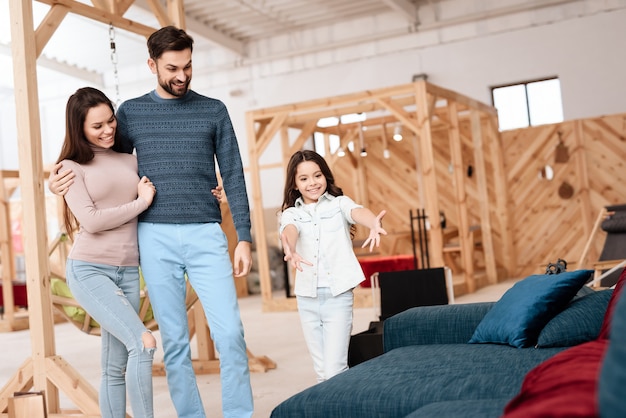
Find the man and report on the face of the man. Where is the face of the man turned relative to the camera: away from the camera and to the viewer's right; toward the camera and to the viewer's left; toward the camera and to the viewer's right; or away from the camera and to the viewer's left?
toward the camera and to the viewer's right

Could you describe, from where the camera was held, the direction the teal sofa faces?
facing to the left of the viewer

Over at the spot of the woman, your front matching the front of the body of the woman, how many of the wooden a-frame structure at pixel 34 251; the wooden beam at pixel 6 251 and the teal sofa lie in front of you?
1

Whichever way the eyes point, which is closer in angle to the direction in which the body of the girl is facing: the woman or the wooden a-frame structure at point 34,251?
the woman

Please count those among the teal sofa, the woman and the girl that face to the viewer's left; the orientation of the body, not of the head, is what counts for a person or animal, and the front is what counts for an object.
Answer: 1

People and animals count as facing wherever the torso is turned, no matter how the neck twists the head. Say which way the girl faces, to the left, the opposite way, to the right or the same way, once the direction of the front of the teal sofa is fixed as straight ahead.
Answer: to the left

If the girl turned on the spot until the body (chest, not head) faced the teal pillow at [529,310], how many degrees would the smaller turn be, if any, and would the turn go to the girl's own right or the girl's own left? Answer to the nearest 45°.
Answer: approximately 45° to the girl's own left

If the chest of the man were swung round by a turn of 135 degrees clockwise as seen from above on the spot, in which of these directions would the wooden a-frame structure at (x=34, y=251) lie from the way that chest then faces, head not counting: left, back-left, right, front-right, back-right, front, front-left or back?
front

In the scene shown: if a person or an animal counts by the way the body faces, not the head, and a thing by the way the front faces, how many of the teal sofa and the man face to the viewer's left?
1

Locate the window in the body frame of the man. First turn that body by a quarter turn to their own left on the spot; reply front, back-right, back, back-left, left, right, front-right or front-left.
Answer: front-left
